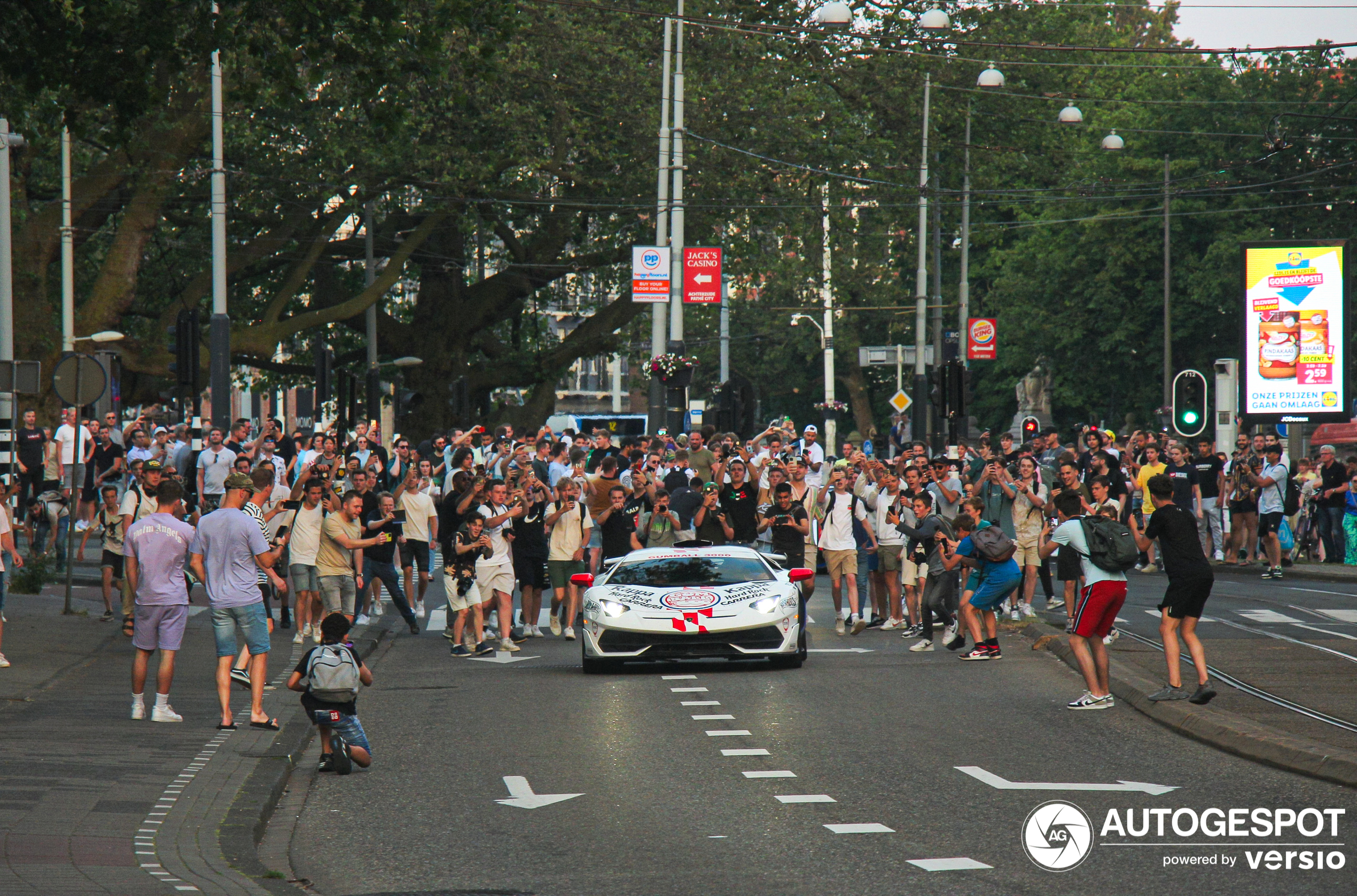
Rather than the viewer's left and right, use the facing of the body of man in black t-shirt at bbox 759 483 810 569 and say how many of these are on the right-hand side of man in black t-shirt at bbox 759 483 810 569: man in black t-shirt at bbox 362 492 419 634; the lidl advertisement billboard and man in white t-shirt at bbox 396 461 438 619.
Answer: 2

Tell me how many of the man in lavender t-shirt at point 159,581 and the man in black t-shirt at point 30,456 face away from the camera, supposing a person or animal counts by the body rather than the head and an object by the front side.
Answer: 1

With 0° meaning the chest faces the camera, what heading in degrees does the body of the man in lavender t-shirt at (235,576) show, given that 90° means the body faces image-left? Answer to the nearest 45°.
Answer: approximately 225°

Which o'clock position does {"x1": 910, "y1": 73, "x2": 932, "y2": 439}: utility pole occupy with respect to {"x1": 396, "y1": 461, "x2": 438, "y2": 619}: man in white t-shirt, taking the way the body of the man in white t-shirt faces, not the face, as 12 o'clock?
The utility pole is roughly at 7 o'clock from the man in white t-shirt.

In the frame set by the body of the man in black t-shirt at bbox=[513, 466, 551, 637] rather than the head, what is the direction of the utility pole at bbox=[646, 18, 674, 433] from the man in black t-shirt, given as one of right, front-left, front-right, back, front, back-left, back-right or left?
back

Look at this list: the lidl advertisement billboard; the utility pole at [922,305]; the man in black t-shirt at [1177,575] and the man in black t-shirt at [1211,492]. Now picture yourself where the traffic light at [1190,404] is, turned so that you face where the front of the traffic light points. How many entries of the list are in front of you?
2

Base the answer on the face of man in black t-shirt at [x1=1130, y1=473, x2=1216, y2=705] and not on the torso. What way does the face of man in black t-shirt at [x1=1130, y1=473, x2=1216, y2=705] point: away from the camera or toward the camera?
away from the camera

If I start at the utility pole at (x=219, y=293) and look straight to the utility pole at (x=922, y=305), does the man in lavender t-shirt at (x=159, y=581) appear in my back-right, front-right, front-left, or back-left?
back-right

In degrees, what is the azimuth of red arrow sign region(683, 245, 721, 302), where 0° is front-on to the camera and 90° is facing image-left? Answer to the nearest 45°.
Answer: approximately 0°

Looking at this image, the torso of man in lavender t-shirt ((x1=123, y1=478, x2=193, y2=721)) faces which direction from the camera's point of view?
away from the camera
